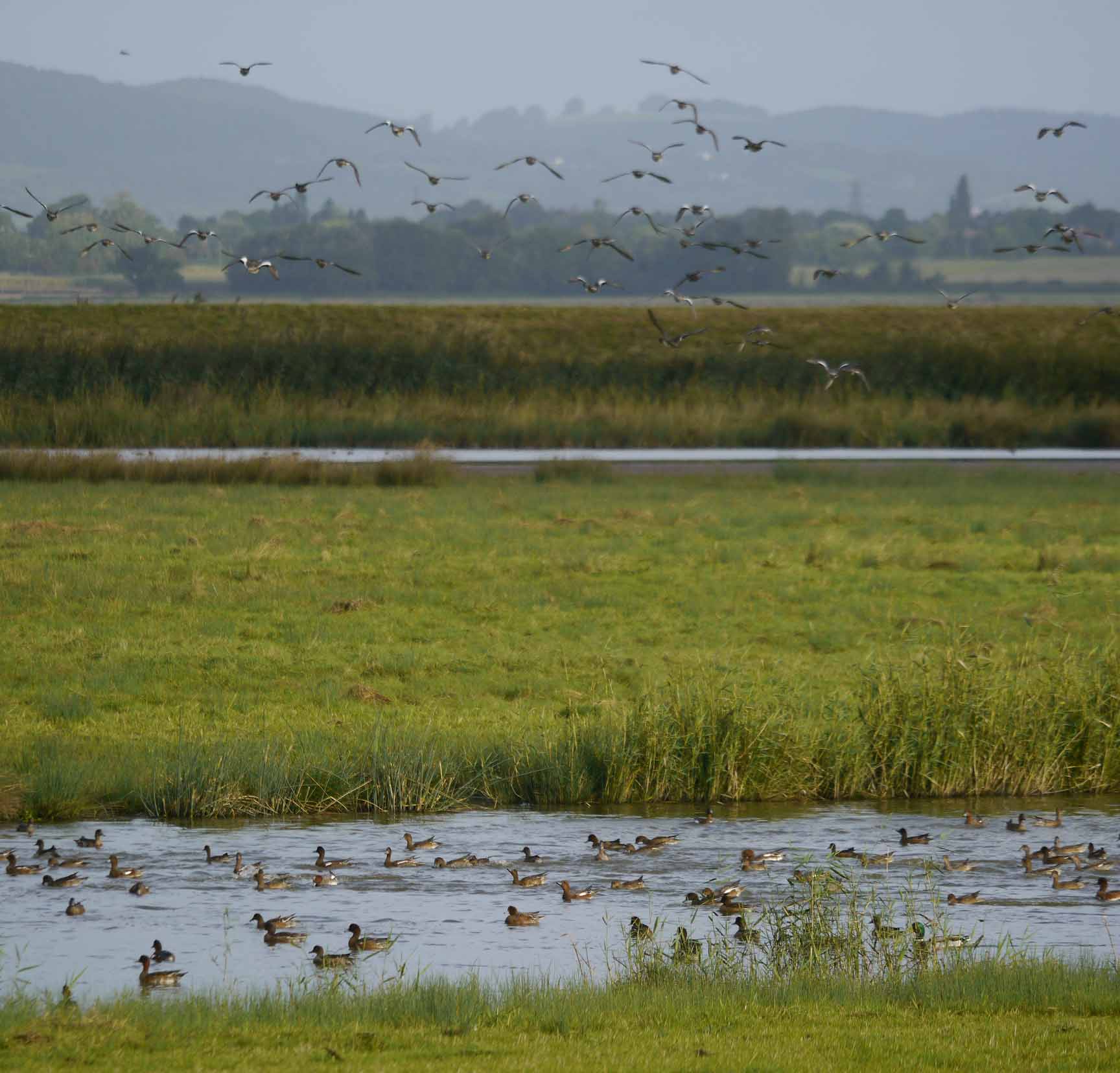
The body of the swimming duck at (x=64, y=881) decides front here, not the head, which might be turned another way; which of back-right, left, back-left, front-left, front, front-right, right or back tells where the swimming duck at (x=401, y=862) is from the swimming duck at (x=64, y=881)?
back

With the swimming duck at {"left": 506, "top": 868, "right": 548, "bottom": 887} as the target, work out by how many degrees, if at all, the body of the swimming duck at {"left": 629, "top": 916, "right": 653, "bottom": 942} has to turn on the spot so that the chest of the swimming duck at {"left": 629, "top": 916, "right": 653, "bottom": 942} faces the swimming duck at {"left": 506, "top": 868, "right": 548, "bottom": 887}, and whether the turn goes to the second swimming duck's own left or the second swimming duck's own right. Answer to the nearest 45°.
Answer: approximately 90° to the second swimming duck's own right

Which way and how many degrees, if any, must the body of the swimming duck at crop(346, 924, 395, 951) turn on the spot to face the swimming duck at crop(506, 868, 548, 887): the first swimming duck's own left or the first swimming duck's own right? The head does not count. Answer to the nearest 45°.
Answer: approximately 135° to the first swimming duck's own right

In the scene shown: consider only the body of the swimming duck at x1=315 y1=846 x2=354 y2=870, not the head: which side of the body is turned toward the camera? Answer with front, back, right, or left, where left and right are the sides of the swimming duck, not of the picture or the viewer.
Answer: left

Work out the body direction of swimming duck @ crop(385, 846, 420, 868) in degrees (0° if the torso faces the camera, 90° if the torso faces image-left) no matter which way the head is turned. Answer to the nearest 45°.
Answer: approximately 90°

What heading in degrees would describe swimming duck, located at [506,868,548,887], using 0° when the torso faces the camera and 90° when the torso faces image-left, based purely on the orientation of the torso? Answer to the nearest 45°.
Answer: approximately 90°

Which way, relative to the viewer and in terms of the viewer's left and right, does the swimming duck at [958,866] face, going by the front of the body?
facing to the left of the viewer
